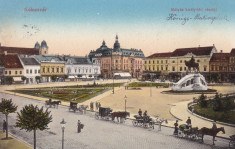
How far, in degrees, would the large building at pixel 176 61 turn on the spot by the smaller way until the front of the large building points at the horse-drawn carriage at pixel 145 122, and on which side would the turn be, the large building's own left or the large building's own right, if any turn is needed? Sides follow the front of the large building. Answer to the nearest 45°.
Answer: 0° — it already faces it

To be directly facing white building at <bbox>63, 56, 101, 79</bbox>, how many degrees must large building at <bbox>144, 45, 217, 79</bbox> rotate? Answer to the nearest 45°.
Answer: approximately 45° to its right

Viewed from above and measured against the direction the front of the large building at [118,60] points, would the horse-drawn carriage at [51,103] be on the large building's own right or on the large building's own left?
on the large building's own right

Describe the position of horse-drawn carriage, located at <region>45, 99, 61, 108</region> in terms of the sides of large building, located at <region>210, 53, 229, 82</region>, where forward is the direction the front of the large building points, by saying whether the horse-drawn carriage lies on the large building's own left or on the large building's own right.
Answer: on the large building's own right
